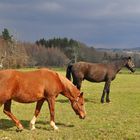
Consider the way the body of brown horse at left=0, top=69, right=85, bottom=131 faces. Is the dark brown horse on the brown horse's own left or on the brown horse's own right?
on the brown horse's own left

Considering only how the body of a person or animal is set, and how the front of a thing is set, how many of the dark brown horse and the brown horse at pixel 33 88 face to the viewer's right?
2

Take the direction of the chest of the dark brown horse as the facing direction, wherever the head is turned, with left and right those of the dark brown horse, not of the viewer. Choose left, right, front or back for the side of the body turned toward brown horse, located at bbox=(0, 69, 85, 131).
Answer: right

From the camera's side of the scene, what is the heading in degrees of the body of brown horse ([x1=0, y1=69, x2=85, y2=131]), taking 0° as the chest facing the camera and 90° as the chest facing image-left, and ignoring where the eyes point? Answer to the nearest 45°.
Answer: approximately 270°

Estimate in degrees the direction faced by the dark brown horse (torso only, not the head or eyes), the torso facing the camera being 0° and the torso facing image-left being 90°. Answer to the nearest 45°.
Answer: approximately 270°
